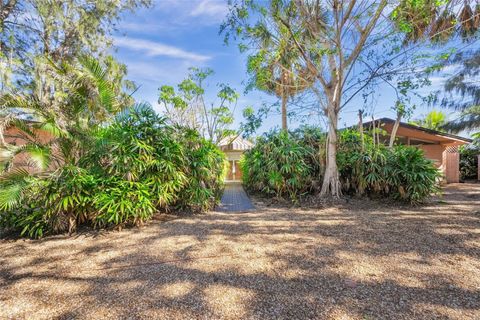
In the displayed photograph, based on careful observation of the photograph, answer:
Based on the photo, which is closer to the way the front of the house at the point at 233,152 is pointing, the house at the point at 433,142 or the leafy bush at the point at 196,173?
the leafy bush

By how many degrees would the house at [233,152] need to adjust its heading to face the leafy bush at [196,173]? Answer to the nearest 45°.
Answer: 0° — it already faces it

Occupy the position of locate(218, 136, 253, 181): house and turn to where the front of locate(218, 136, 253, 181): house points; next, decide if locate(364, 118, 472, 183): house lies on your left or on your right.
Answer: on your left

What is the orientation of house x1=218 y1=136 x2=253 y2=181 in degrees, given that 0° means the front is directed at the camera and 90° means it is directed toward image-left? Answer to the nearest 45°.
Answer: approximately 0°
